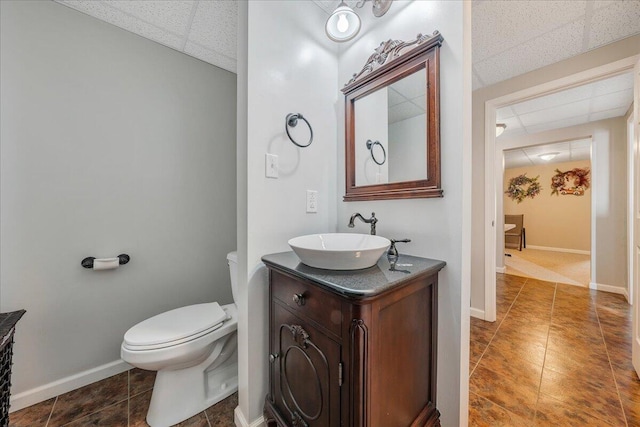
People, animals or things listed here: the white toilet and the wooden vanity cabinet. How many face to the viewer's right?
0

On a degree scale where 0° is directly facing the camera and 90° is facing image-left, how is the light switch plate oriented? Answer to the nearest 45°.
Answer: approximately 315°

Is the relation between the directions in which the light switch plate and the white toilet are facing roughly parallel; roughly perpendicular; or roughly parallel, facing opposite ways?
roughly perpendicular

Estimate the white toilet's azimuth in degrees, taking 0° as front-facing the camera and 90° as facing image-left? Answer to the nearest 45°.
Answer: approximately 45°

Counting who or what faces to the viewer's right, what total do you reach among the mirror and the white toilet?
0

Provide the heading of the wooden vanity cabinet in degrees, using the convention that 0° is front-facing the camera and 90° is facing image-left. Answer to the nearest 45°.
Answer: approximately 45°

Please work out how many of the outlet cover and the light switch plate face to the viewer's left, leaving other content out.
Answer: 0
